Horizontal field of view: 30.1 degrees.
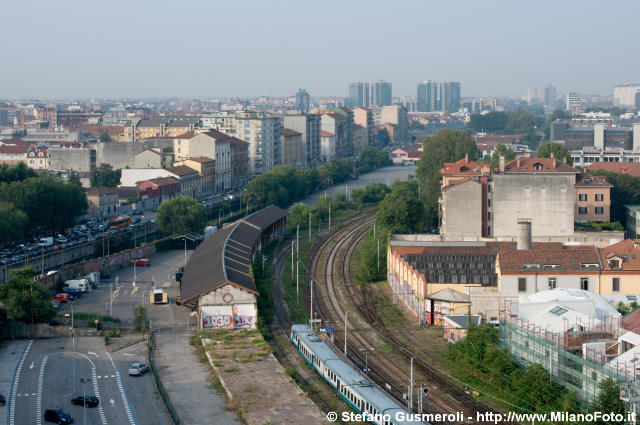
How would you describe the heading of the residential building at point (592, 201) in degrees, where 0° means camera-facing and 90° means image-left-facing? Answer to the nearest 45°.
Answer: approximately 0°

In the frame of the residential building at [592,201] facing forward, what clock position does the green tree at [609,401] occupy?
The green tree is roughly at 12 o'clock from the residential building.

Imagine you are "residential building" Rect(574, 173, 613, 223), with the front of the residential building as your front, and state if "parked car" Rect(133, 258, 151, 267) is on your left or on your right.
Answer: on your right

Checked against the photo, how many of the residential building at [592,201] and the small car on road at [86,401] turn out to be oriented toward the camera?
1

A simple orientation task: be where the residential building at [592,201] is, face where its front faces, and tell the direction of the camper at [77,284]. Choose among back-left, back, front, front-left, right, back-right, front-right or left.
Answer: front-right

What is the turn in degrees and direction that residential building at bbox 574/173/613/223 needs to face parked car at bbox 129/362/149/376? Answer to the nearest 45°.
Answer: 0° — it already faces it

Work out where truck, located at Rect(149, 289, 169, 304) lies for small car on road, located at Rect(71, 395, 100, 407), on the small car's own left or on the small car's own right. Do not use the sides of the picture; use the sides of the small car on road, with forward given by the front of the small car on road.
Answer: on the small car's own right

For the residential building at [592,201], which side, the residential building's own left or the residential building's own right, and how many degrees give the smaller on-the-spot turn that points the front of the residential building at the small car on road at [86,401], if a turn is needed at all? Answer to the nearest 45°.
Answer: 0° — it already faces it

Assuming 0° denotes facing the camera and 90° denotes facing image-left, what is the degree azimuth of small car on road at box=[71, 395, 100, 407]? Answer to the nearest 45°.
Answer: approximately 90°

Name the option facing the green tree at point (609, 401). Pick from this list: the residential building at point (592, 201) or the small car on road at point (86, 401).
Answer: the residential building

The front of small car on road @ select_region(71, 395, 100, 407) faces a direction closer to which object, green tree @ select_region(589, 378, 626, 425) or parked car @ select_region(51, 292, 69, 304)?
the parked car
